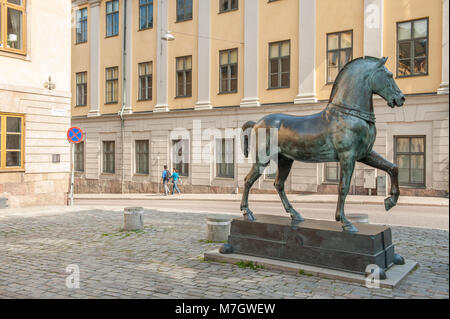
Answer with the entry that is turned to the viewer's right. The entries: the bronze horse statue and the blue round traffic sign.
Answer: the bronze horse statue

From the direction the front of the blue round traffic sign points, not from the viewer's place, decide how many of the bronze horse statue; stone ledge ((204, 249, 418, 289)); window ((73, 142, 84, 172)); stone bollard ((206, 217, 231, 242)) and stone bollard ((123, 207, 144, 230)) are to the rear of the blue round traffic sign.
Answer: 1

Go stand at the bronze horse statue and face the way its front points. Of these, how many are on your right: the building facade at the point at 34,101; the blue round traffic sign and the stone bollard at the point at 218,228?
0

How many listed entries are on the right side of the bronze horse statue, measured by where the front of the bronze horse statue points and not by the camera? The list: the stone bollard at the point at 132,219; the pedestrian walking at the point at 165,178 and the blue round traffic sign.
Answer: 0

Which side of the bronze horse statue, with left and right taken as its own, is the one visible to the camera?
right

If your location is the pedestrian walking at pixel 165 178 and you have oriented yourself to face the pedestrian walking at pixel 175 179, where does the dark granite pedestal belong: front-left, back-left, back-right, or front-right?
front-right

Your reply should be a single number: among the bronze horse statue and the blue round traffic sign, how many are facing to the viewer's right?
1

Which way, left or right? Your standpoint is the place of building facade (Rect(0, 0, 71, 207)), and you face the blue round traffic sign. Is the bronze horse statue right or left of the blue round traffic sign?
right

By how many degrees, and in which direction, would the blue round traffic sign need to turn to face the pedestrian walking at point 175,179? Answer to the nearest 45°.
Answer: approximately 135° to its left

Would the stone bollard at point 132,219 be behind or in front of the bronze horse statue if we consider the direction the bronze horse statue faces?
behind

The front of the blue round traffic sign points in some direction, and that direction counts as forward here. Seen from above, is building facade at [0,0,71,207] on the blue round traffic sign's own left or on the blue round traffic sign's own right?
on the blue round traffic sign's own right

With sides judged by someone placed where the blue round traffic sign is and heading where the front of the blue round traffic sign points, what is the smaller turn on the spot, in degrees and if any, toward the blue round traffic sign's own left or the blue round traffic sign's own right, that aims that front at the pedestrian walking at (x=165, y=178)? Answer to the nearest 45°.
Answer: approximately 135° to the blue round traffic sign's own left

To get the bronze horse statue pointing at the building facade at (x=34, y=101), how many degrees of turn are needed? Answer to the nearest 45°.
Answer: approximately 135° to its left

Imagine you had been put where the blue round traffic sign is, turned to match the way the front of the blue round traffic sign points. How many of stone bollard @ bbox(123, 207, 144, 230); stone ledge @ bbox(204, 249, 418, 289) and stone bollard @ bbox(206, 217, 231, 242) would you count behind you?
0

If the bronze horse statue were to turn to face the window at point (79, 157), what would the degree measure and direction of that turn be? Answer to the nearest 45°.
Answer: approximately 135° to its left

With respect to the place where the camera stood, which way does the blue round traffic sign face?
facing the viewer

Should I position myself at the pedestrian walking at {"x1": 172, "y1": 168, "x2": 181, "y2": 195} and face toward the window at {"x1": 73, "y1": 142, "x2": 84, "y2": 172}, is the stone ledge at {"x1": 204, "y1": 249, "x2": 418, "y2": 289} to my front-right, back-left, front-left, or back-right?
back-left
